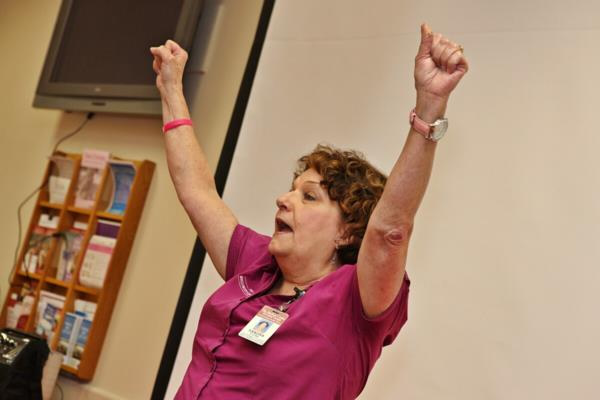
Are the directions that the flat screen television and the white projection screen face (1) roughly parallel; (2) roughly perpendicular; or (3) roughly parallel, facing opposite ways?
roughly parallel

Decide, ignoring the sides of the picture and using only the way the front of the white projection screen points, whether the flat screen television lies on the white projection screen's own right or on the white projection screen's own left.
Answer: on the white projection screen's own right

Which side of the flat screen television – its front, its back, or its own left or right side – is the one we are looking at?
front

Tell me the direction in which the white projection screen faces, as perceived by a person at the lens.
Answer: facing the viewer

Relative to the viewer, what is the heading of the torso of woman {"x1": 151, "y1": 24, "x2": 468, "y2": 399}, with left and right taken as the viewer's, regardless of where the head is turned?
facing the viewer and to the left of the viewer

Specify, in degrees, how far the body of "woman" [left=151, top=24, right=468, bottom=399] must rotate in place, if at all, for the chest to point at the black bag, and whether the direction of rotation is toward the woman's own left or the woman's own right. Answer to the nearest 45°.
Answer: approximately 90° to the woman's own right

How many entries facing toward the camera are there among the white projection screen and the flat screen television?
2

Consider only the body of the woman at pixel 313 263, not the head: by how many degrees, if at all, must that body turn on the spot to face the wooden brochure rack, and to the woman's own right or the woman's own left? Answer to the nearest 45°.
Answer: approximately 90° to the woman's own right

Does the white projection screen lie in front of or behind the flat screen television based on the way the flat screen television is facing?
in front

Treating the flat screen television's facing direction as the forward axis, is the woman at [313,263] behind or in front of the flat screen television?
in front

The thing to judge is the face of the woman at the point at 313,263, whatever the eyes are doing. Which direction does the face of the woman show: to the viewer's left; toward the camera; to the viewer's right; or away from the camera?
to the viewer's left

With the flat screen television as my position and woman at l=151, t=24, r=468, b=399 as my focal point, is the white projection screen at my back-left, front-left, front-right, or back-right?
front-left
